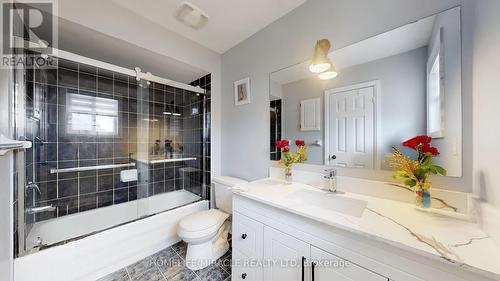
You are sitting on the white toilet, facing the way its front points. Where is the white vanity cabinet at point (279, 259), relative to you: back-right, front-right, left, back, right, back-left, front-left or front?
left

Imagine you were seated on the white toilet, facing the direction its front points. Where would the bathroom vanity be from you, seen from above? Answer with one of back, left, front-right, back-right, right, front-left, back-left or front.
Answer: left

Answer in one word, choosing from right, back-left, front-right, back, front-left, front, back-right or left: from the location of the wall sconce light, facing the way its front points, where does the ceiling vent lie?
front-right

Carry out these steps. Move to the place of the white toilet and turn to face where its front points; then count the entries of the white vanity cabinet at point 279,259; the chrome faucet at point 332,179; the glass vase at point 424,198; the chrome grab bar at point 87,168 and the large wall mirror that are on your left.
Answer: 4

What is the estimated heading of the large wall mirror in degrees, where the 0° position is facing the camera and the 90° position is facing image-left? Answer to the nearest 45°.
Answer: approximately 45°

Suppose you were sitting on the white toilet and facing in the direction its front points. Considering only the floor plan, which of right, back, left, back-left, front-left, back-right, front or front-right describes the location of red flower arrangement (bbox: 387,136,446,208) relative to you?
left

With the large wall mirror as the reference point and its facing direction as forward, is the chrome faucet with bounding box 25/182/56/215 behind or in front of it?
in front

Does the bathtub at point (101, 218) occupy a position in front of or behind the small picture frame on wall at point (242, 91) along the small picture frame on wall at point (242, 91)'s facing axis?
in front

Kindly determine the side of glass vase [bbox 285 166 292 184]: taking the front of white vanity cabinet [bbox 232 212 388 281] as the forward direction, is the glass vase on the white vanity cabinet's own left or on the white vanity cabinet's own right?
on the white vanity cabinet's own right
